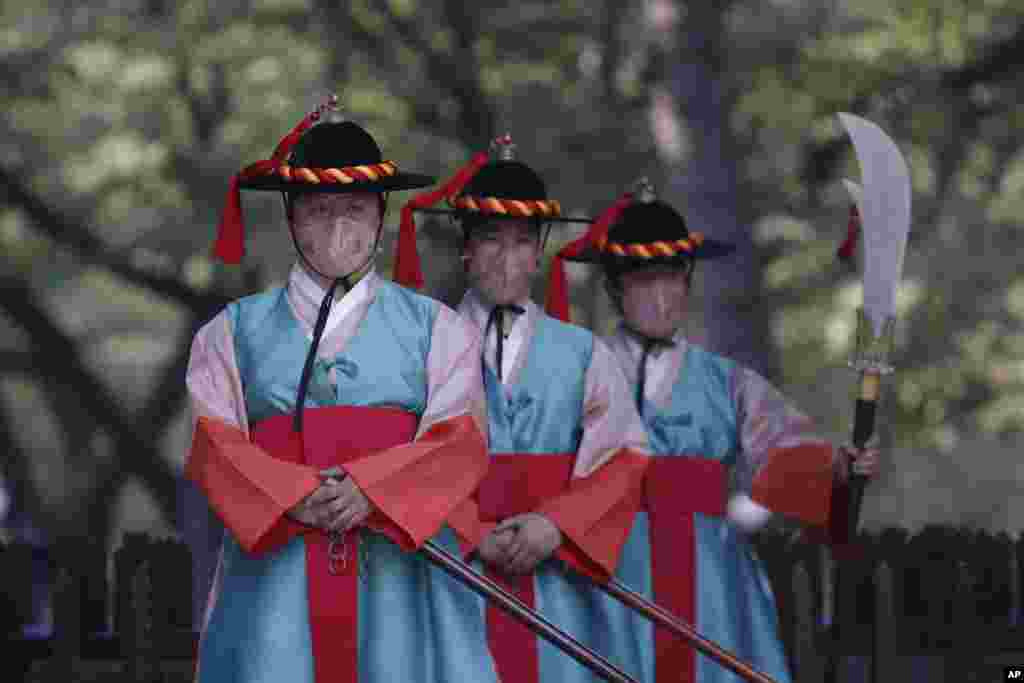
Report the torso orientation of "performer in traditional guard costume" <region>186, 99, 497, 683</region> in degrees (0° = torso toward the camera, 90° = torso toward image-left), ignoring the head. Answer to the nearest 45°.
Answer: approximately 0°

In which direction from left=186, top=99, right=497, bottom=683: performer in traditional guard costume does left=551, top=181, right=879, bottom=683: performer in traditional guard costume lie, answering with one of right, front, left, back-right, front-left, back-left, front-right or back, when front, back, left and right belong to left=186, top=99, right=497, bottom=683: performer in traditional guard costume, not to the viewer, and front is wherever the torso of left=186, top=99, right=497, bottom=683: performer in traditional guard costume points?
back-left

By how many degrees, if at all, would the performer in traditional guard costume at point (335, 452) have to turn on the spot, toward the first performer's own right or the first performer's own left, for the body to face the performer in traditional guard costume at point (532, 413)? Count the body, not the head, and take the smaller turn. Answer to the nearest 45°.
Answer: approximately 135° to the first performer's own left

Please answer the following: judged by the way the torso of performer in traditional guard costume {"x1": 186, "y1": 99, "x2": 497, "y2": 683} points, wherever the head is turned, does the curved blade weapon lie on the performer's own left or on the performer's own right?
on the performer's own left
